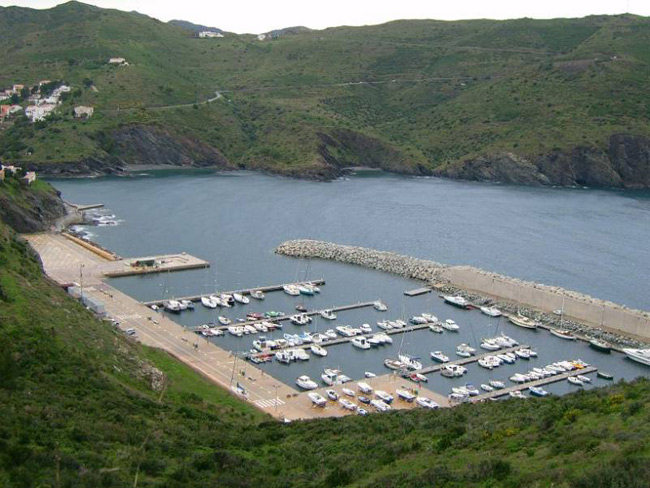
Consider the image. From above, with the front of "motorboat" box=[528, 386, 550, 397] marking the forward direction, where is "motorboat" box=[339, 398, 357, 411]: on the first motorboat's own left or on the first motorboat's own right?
on the first motorboat's own right

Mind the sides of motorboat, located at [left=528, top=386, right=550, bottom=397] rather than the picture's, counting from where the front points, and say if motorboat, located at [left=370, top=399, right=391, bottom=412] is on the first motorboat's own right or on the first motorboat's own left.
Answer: on the first motorboat's own right

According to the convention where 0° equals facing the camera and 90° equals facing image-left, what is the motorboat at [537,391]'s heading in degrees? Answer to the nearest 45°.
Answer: approximately 315°

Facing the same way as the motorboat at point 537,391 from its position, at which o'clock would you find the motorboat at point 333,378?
the motorboat at point 333,378 is roughly at 4 o'clock from the motorboat at point 537,391.
